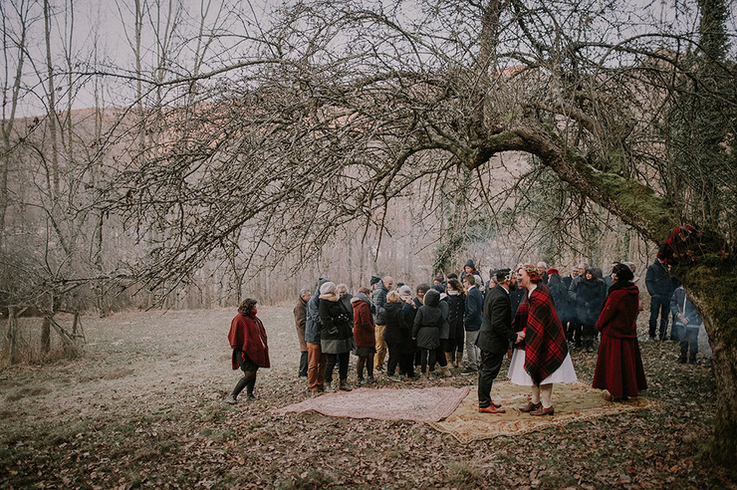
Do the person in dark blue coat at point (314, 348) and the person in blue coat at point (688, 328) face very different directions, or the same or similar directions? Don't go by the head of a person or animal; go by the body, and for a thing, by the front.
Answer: very different directions

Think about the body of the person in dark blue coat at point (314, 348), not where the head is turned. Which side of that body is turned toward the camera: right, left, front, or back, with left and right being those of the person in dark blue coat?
right

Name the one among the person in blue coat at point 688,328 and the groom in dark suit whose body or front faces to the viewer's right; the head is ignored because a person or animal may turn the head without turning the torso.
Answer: the groom in dark suit

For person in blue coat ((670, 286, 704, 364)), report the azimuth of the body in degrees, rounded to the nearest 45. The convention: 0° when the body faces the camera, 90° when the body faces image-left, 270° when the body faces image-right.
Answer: approximately 45°

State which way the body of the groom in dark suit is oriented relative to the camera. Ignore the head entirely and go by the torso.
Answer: to the viewer's right

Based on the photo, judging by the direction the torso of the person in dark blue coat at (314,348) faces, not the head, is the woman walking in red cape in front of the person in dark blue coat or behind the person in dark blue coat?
behind

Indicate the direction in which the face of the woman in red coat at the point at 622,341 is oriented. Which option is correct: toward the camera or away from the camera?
away from the camera

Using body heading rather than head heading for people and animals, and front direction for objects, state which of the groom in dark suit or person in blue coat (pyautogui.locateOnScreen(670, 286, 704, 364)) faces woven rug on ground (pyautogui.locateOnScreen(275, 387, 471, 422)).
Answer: the person in blue coat

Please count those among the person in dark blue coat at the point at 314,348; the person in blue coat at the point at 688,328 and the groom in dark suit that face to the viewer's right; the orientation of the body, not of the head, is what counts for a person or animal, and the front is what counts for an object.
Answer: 2

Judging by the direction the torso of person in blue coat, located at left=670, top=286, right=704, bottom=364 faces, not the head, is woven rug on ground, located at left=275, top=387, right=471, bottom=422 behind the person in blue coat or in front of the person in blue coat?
in front
